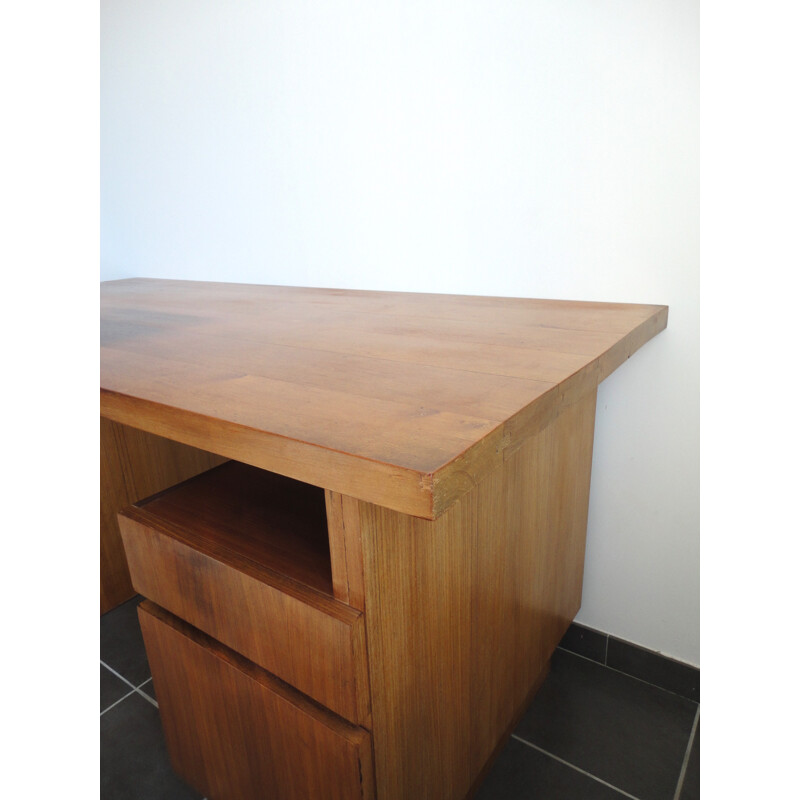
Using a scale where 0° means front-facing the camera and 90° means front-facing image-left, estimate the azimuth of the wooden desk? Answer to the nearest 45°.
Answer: approximately 45°
